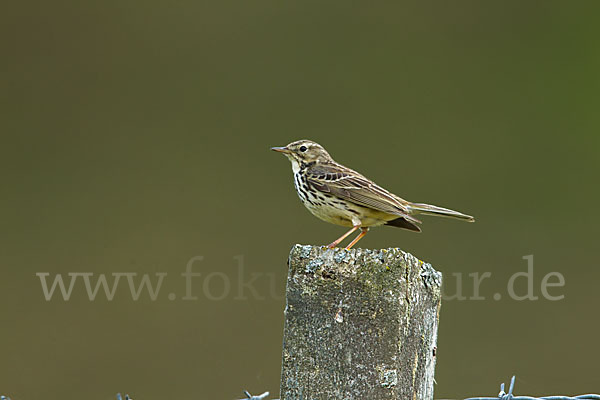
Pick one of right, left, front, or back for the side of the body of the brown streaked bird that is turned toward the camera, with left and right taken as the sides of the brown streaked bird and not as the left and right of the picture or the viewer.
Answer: left
